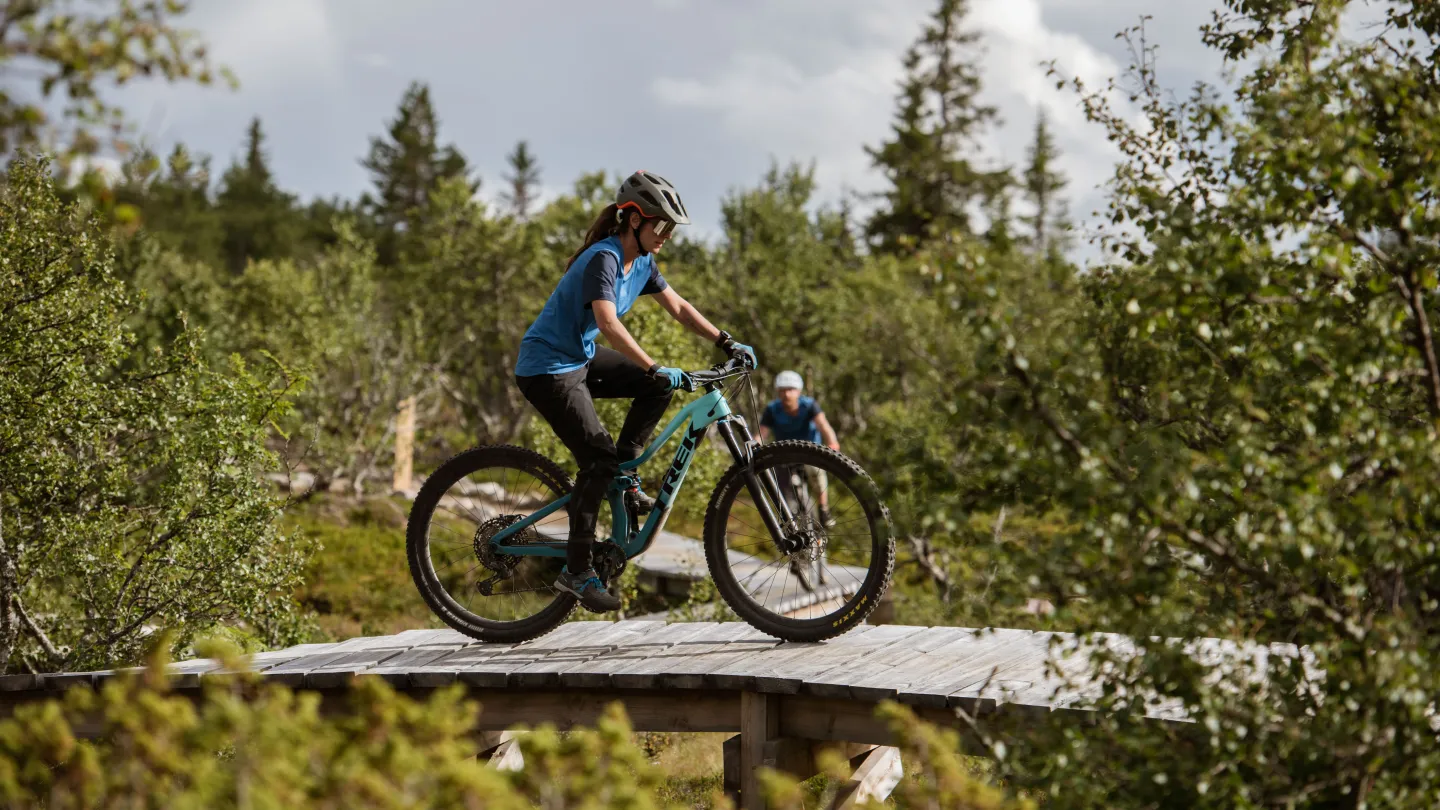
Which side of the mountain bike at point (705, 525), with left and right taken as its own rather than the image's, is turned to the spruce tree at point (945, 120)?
left

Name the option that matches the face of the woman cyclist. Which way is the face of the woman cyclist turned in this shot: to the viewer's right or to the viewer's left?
to the viewer's right

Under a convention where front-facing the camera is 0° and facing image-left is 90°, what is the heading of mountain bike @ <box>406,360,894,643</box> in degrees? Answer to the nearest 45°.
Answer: approximately 270°
